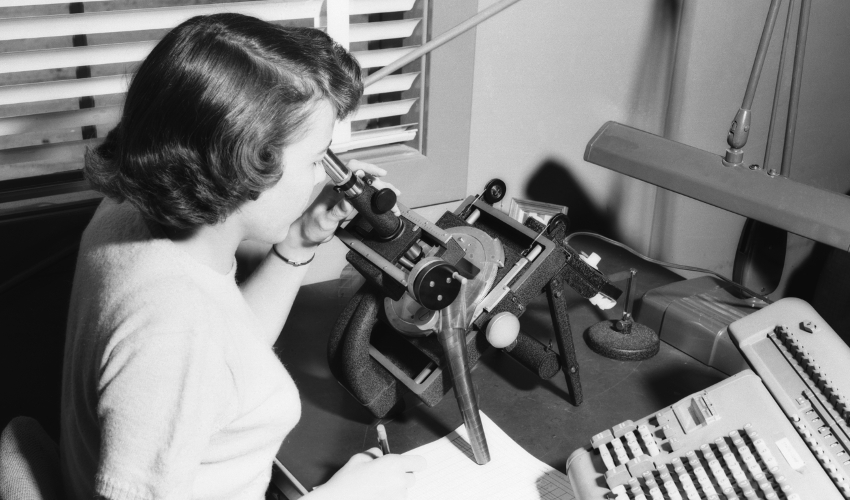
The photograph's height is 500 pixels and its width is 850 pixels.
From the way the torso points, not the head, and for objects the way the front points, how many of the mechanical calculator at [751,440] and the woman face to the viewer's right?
1

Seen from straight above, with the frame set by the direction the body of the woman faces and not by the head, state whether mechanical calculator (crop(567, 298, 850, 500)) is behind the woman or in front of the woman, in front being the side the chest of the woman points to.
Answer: in front

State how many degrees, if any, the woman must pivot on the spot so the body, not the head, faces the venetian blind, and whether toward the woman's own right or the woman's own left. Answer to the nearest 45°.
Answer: approximately 90° to the woman's own left

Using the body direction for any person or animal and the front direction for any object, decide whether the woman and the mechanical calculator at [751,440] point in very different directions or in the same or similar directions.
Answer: very different directions

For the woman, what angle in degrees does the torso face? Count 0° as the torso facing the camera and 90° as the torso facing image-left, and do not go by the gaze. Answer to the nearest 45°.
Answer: approximately 270°

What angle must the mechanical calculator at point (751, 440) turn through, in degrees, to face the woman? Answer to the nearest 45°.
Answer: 0° — it already faces them

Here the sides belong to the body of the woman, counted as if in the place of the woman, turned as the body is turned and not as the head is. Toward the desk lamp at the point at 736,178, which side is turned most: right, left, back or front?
front

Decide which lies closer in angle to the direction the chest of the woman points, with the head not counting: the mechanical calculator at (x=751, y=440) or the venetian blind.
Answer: the mechanical calculator
